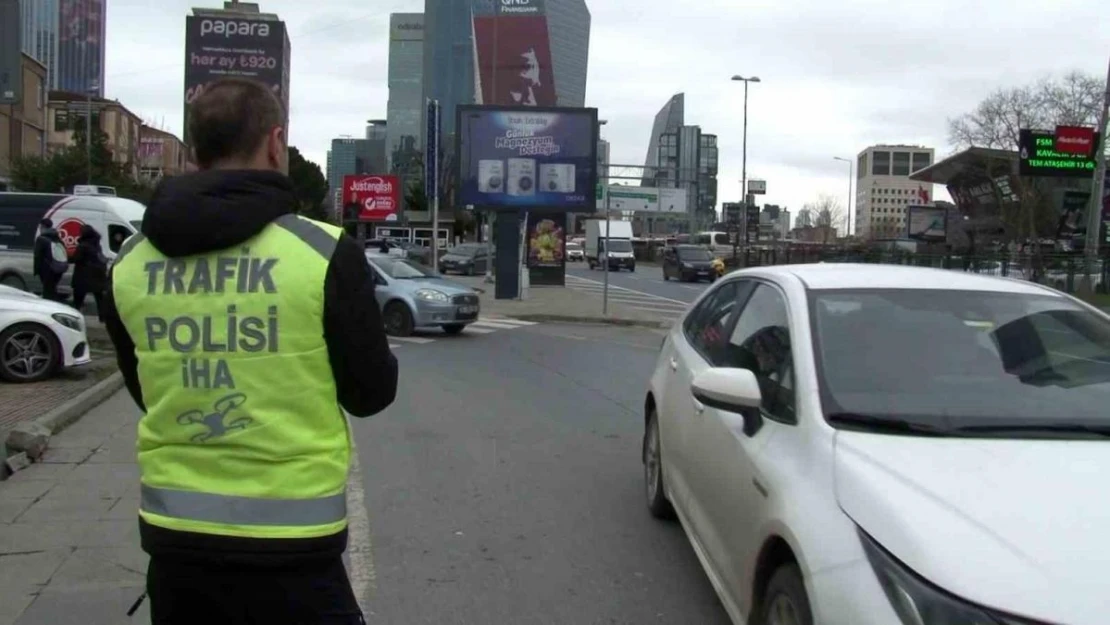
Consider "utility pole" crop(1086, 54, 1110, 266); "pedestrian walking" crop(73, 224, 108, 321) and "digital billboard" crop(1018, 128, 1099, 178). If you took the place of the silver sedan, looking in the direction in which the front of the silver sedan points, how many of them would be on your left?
2

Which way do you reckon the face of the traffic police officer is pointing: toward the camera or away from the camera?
away from the camera

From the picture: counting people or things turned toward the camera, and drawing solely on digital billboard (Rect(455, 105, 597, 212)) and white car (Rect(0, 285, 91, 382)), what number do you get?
1

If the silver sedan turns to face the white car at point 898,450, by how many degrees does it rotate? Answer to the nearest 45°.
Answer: approximately 45° to its right

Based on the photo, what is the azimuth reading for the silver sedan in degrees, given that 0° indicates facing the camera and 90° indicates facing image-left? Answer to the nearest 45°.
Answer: approximately 315°

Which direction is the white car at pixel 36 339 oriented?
to the viewer's right

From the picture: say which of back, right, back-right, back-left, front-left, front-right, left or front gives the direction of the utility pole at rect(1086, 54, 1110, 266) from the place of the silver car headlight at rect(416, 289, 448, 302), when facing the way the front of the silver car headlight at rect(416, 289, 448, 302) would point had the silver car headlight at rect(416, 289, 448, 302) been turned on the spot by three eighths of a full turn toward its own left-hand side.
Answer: front-right

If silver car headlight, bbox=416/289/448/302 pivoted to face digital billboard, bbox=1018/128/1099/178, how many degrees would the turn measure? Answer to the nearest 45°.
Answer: approximately 90° to its left

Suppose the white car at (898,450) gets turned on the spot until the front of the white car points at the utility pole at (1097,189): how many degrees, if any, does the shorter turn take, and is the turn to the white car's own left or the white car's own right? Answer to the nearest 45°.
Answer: approximately 135° to the white car's own left

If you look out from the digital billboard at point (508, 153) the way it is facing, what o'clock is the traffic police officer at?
The traffic police officer is roughly at 12 o'clock from the digital billboard.

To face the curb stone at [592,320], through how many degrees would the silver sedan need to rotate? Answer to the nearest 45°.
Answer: approximately 90° to its left

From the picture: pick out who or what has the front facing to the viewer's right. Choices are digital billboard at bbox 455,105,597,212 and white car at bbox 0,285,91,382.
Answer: the white car
